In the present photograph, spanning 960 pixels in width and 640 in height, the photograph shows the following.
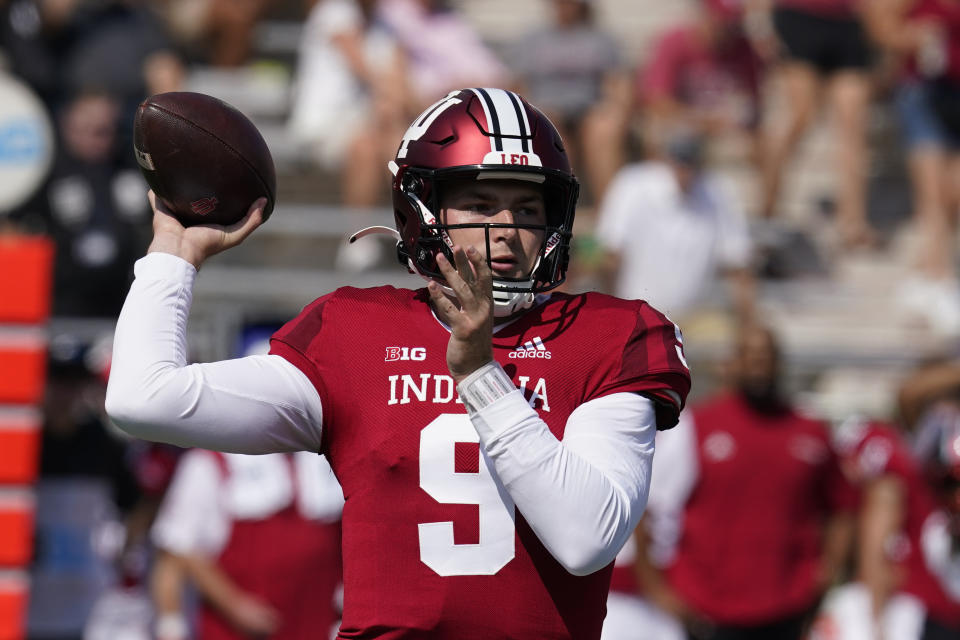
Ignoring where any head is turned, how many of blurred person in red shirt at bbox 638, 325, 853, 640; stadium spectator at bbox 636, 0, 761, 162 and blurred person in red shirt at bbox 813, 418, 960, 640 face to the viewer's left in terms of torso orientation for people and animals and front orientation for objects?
1

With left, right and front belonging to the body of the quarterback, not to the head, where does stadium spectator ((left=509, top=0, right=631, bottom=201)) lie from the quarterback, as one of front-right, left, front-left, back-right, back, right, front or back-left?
back

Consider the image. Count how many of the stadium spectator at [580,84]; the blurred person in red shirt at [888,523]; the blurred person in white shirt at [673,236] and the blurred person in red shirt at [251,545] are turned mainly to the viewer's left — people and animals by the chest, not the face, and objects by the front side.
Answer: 1

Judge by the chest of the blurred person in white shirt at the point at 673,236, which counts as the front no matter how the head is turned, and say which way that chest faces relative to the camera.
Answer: toward the camera

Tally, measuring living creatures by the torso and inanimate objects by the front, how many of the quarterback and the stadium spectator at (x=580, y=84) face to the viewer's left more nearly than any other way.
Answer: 0

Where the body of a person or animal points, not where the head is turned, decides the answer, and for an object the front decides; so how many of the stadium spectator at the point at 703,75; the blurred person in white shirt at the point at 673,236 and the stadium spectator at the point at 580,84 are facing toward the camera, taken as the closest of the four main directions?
3

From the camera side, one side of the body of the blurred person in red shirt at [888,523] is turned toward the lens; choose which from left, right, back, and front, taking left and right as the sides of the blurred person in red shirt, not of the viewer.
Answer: left

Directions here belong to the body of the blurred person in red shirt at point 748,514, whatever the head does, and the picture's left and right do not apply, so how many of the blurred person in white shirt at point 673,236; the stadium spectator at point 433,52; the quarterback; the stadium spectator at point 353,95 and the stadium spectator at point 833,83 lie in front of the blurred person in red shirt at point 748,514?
1

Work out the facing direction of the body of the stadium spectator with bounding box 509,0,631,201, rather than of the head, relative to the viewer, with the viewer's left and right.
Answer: facing the viewer

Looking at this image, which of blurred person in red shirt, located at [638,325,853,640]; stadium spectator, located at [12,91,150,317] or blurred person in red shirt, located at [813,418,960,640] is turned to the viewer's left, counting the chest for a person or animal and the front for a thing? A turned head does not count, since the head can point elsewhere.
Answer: blurred person in red shirt, located at [813,418,960,640]
